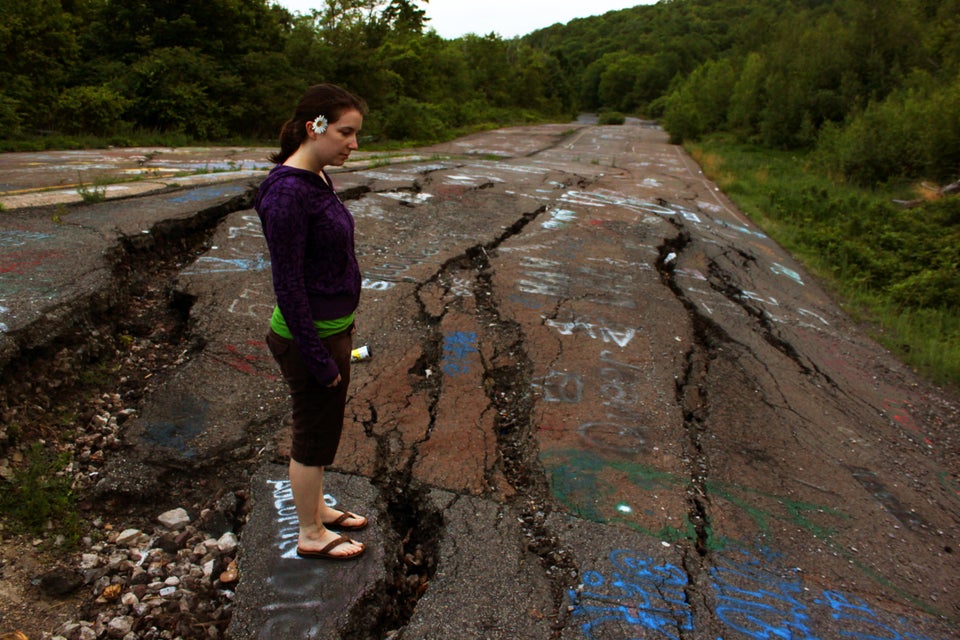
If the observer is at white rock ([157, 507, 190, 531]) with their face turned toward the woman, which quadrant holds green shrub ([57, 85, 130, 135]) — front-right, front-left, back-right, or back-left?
back-left

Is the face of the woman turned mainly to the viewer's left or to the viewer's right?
to the viewer's right

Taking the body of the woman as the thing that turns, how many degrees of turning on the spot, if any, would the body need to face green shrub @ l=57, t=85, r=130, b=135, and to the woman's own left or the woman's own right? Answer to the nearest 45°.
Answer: approximately 90° to the woman's own left

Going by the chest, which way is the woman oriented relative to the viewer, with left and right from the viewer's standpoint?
facing to the right of the viewer
